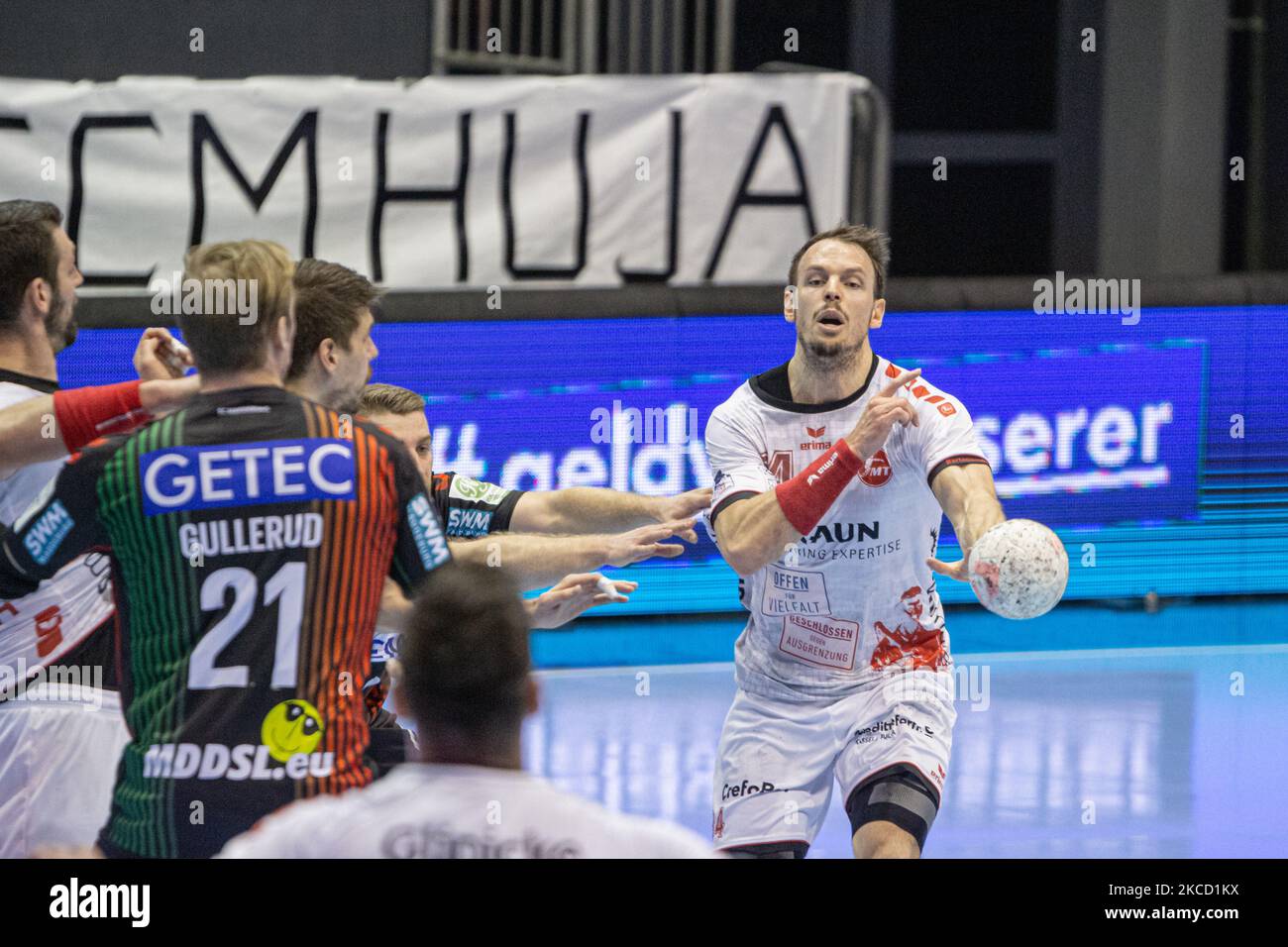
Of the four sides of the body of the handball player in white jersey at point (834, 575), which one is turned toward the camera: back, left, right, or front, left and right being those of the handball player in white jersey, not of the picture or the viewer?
front

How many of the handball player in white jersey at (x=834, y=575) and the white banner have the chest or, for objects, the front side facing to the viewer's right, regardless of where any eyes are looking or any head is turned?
0

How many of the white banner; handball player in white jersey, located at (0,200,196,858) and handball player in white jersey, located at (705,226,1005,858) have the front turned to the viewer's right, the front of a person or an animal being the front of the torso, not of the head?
1

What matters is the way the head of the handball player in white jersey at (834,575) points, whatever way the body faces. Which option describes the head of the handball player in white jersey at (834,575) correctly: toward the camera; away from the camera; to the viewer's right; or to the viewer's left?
toward the camera

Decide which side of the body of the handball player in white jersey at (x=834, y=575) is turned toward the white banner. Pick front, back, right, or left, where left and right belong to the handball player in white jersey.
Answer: back

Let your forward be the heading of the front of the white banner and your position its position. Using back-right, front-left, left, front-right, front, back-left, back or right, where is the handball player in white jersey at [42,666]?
front

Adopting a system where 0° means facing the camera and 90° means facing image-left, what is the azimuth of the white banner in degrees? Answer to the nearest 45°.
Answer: approximately 0°

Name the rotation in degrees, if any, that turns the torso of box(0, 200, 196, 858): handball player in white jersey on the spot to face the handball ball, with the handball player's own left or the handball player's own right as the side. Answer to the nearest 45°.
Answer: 0° — they already face it

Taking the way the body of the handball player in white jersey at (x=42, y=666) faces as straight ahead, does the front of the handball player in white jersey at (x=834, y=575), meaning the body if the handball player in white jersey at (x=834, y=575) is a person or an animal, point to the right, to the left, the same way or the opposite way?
to the right

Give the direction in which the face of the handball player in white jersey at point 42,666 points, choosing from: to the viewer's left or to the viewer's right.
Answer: to the viewer's right

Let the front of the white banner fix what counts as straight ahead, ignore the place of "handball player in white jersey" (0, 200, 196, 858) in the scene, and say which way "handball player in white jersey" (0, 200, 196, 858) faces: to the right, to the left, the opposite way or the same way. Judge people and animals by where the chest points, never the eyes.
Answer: to the left

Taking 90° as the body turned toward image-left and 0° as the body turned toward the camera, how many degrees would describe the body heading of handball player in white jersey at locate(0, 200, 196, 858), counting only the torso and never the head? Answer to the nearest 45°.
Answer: approximately 270°

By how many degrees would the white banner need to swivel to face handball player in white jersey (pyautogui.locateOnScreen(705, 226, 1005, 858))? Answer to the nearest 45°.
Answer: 0° — it already faces them
